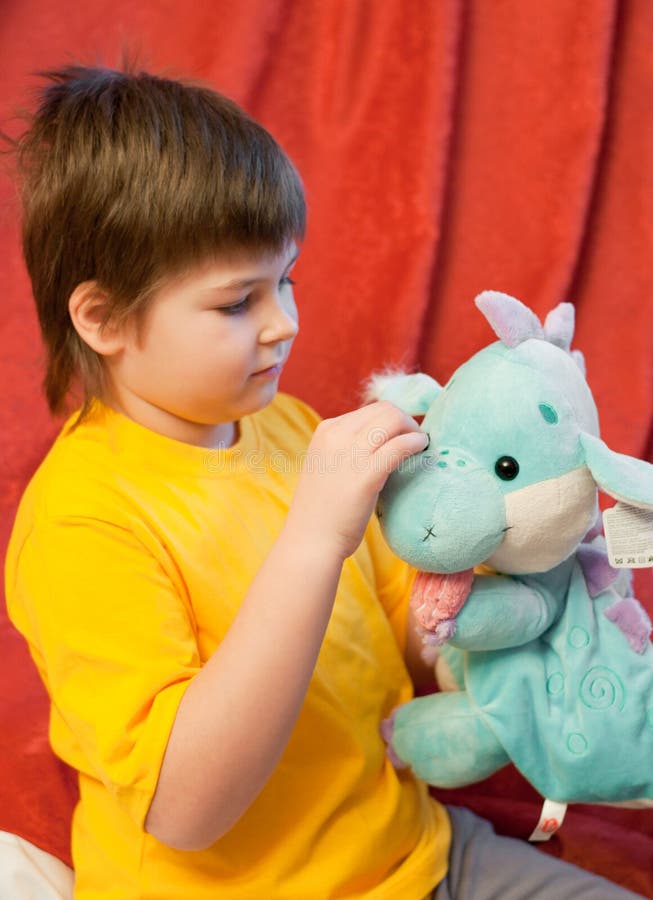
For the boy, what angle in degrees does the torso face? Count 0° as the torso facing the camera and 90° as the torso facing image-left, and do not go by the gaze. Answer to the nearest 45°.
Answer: approximately 315°

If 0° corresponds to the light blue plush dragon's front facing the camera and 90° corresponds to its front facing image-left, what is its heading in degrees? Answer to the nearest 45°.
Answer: approximately 90°
